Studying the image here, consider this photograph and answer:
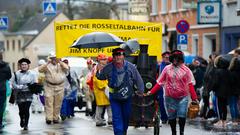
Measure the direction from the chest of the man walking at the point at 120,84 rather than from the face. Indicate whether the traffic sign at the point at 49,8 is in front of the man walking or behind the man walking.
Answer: behind

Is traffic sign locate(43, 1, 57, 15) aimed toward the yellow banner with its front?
yes

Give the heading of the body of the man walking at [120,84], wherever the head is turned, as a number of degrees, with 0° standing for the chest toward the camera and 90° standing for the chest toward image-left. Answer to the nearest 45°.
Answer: approximately 0°

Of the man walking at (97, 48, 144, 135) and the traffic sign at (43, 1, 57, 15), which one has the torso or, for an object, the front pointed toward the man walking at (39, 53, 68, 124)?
the traffic sign

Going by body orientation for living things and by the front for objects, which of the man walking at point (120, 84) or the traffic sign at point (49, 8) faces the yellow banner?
the traffic sign
